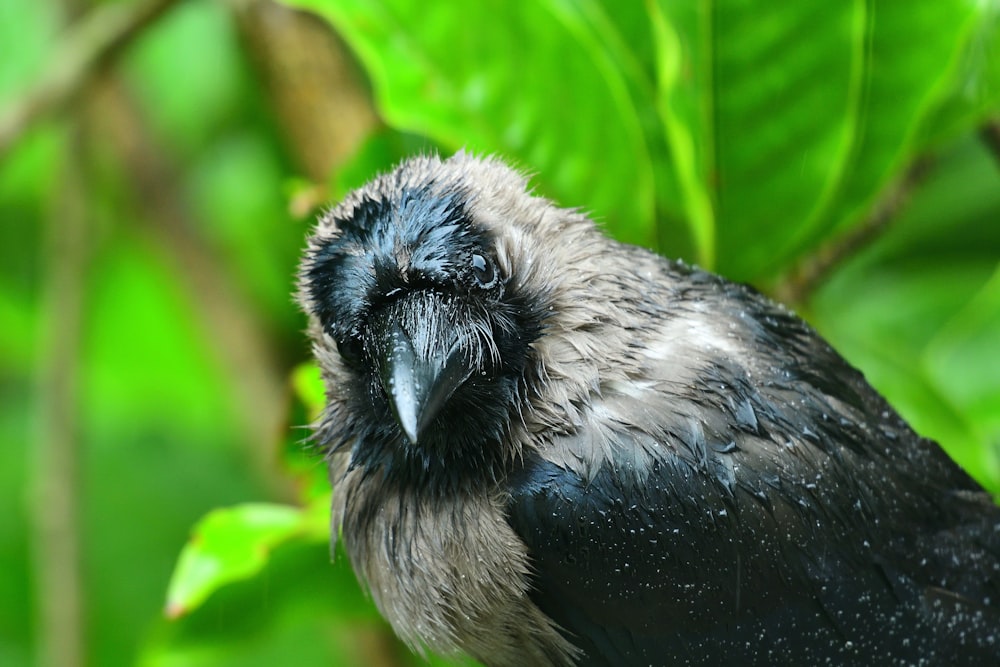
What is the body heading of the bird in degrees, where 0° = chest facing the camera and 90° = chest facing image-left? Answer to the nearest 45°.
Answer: approximately 45°

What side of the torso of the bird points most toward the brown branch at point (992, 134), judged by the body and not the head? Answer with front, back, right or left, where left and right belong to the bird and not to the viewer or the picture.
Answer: back

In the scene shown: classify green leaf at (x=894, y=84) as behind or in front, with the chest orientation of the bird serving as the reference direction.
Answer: behind

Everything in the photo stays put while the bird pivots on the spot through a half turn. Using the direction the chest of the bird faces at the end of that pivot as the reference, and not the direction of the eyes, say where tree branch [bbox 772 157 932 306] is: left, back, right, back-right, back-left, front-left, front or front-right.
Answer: front
